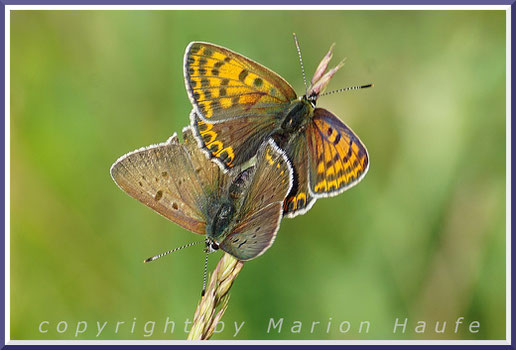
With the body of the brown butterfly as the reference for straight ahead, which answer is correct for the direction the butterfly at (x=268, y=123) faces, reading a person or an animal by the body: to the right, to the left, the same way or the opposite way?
the opposite way

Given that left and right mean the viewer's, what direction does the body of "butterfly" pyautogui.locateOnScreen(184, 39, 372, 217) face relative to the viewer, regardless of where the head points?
facing away from the viewer and to the right of the viewer

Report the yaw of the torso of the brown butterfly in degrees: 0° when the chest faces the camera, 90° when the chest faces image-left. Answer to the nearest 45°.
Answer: approximately 45°
